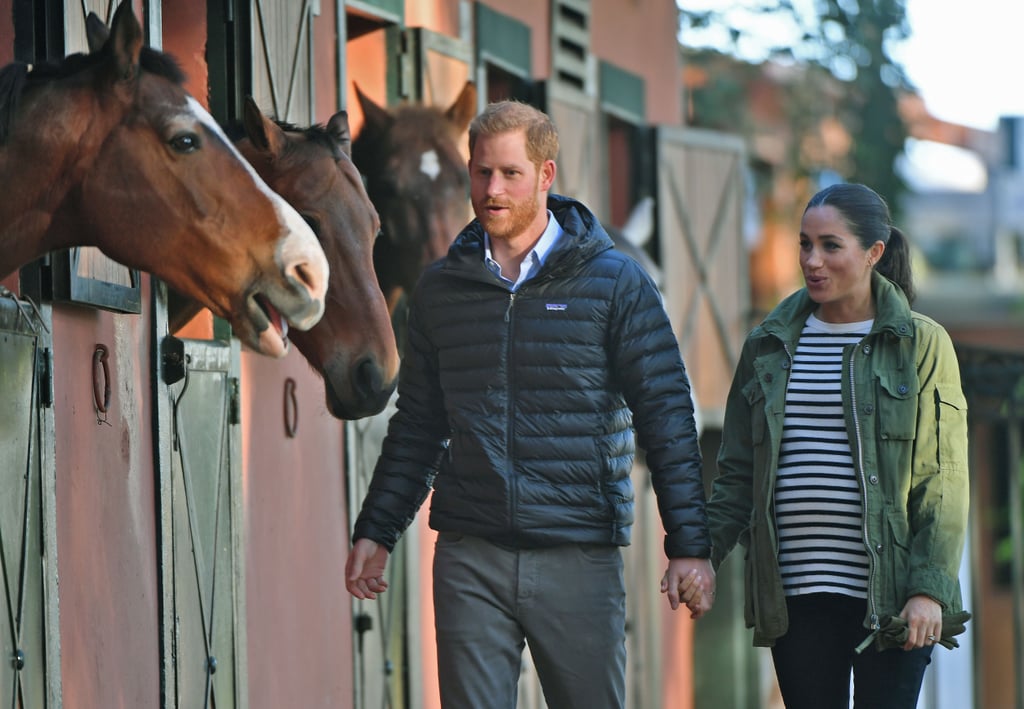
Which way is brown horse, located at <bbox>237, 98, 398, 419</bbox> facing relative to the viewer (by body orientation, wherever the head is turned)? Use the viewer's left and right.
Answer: facing the viewer and to the right of the viewer

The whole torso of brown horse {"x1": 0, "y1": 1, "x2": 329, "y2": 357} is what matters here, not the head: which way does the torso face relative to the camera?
to the viewer's right

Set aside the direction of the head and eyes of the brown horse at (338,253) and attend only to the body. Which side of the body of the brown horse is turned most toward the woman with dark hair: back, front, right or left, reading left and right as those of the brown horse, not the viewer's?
front

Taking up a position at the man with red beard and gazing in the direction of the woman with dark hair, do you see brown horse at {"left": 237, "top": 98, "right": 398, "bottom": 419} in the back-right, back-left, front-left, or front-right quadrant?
back-left

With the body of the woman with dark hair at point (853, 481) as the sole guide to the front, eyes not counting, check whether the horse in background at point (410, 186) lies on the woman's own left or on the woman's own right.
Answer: on the woman's own right

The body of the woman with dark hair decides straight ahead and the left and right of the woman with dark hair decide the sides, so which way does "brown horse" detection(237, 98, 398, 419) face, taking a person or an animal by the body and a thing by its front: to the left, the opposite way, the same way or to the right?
to the left

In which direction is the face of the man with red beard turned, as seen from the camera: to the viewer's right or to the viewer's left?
to the viewer's left

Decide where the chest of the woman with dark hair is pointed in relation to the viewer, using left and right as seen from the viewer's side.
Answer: facing the viewer and to the left of the viewer

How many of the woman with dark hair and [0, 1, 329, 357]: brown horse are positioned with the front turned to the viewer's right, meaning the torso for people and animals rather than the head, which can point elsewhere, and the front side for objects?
1

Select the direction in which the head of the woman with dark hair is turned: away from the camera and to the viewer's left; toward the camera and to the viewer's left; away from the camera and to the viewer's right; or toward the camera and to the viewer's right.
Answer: toward the camera and to the viewer's left

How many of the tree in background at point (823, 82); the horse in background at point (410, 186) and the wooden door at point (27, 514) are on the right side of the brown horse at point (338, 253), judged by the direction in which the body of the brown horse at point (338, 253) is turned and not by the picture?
1
